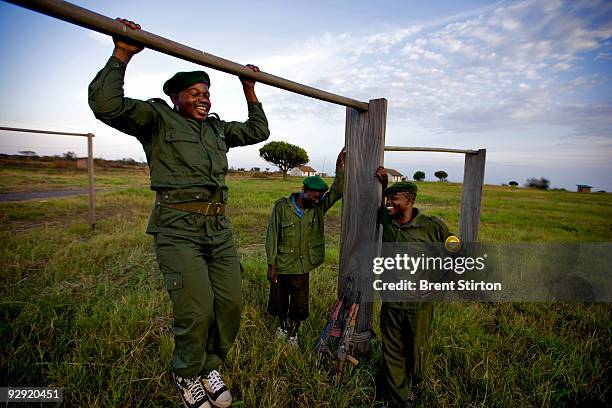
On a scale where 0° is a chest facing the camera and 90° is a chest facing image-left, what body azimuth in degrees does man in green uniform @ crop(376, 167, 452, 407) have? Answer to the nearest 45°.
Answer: approximately 45°

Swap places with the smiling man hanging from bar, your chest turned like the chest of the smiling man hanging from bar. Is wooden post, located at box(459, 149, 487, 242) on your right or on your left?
on your left

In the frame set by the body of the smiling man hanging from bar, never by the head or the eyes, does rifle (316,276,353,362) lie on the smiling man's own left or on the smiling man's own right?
on the smiling man's own left

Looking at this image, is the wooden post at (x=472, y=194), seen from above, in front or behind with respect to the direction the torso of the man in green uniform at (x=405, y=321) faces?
behind

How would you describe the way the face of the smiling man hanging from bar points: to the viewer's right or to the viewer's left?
to the viewer's right
